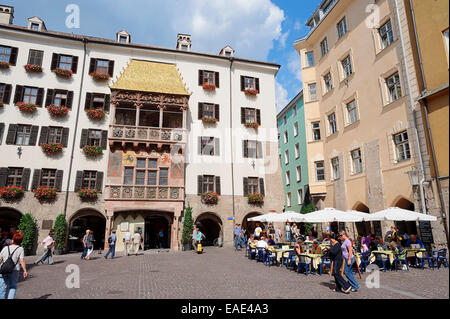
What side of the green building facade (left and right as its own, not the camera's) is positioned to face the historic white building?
front

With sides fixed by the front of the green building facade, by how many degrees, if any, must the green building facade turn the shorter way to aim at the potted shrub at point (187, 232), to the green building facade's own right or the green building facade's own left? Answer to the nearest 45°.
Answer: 0° — it already faces it

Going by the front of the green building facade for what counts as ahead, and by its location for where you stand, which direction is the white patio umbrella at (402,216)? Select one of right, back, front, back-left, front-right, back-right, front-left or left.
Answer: front-left

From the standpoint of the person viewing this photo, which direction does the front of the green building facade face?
facing the viewer and to the left of the viewer

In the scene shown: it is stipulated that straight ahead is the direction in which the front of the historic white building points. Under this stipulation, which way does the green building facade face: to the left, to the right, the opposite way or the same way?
to the right

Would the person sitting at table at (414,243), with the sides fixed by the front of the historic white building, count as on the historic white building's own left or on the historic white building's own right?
on the historic white building's own left

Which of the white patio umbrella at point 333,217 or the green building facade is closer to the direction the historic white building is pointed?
the white patio umbrella

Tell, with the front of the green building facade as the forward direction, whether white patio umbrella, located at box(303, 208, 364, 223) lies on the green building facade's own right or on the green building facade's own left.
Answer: on the green building facade's own left

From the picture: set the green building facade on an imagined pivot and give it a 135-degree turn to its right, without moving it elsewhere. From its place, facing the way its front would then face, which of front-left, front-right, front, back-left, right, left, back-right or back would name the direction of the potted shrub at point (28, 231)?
back-left

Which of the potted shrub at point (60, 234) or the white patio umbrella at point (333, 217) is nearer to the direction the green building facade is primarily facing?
the potted shrub

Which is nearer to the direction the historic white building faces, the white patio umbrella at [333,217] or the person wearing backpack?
the person wearing backpack

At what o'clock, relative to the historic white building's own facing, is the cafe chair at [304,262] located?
The cafe chair is roughly at 11 o'clock from the historic white building.

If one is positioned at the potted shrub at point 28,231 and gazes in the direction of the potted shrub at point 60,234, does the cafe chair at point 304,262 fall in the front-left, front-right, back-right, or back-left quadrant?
front-right

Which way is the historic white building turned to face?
toward the camera

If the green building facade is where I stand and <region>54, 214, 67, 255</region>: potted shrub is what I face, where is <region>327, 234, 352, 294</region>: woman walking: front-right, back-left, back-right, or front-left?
front-left

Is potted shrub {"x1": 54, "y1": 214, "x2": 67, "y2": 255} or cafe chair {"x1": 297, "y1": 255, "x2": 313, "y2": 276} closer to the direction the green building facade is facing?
the potted shrub

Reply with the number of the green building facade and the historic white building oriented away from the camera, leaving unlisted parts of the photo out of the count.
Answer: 0

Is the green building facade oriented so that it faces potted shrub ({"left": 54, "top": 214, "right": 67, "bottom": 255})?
yes
